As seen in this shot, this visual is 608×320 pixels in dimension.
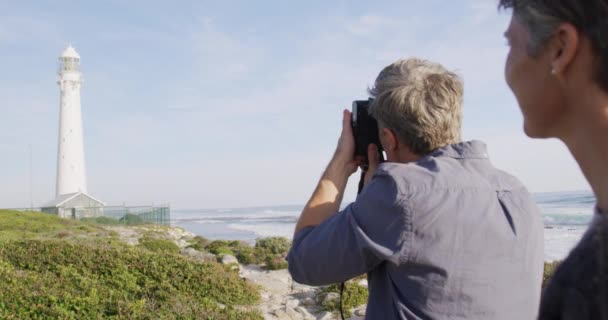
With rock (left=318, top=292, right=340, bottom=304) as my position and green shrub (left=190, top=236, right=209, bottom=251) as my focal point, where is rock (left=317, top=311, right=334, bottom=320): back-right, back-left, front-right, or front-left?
back-left

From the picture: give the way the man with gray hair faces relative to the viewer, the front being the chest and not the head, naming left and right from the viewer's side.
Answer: facing away from the viewer and to the left of the viewer

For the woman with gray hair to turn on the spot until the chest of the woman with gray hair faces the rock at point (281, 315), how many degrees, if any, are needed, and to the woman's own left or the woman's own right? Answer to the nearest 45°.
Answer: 0° — they already face it

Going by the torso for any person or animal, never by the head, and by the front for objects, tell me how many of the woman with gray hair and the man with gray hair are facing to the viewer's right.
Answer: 0

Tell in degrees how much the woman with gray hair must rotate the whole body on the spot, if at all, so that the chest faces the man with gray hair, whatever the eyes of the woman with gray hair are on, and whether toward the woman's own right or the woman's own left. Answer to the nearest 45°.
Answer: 0° — they already face them

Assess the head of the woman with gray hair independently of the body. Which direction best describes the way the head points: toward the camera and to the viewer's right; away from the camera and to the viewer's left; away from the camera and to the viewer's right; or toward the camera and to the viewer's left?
away from the camera and to the viewer's left

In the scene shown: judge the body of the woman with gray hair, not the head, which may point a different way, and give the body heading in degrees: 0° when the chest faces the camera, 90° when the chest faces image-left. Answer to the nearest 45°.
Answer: approximately 135°

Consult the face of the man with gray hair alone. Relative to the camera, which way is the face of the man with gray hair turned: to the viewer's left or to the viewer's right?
to the viewer's left

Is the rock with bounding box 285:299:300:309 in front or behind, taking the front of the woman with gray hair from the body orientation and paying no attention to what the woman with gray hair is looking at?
in front

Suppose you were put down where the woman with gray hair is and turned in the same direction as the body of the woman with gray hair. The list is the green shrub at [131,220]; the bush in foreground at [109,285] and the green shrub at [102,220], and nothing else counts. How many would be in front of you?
3

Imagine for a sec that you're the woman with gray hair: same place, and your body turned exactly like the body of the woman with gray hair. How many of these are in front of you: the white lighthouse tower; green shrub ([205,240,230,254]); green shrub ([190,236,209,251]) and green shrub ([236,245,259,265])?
4
